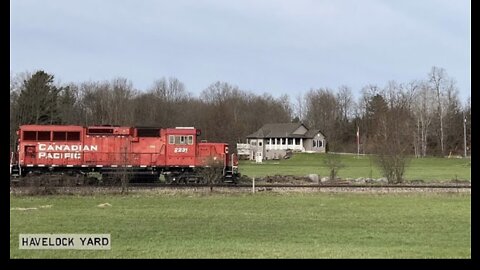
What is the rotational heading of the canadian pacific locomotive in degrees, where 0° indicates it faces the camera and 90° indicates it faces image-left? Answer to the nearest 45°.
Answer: approximately 270°
